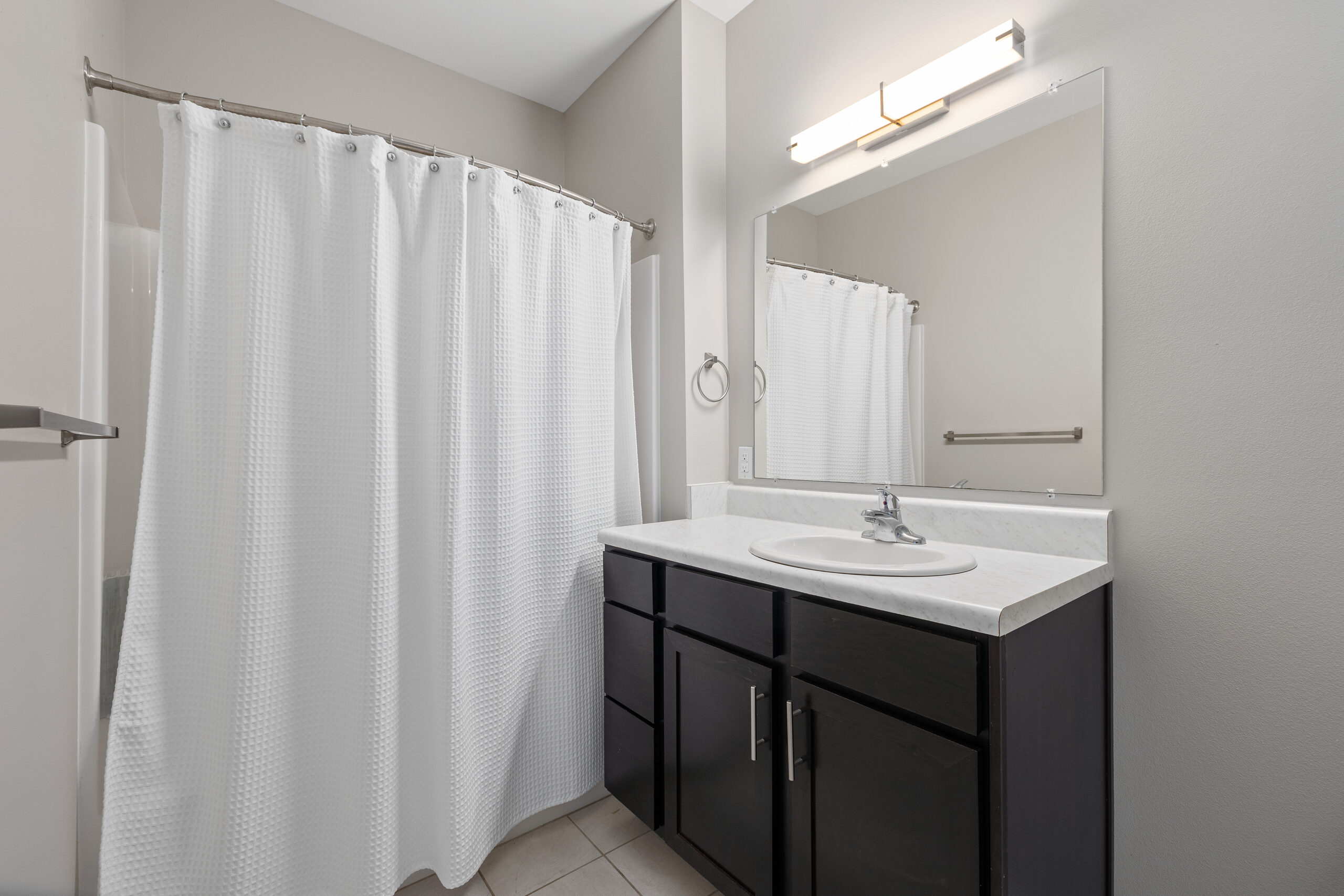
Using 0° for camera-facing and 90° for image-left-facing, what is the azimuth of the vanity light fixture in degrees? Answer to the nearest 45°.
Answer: approximately 45°

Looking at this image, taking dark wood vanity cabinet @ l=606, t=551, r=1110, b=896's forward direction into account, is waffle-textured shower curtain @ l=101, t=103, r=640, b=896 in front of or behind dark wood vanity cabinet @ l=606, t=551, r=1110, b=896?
in front

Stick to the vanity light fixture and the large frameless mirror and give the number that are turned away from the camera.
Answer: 0

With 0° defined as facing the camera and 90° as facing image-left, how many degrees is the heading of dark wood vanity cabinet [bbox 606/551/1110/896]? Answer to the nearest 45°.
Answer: approximately 45°

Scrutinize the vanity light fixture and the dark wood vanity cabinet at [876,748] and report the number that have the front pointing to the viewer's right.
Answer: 0
